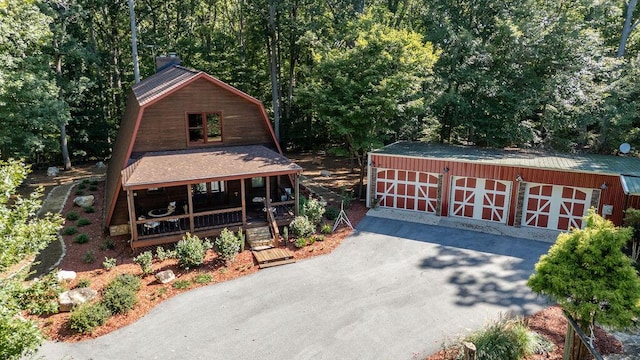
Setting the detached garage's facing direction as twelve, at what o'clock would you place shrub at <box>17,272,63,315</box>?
The shrub is roughly at 1 o'clock from the detached garage.

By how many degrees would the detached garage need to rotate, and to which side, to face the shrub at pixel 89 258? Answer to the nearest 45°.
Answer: approximately 45° to its right

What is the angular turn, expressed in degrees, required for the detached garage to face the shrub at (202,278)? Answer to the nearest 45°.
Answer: approximately 45° to its right

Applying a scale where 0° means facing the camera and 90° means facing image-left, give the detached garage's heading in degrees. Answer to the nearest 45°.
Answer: approximately 0°

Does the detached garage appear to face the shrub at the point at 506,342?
yes

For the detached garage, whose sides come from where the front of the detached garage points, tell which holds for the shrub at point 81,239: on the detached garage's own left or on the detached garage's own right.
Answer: on the detached garage's own right

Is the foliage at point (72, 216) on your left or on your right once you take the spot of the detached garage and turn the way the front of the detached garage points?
on your right

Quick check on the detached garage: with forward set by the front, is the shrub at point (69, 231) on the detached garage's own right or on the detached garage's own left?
on the detached garage's own right

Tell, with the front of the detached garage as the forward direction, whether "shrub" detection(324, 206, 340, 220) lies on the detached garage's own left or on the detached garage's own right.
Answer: on the detached garage's own right

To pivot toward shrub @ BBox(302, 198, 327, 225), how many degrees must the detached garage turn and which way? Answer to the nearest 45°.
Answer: approximately 45° to its right
